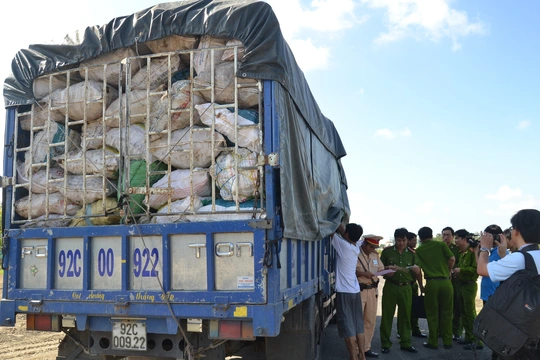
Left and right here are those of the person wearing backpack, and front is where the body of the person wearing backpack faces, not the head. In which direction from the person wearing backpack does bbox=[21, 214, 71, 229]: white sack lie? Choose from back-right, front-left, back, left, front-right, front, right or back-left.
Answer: front-left

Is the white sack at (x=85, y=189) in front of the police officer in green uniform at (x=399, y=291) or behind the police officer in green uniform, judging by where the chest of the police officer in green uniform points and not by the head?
in front

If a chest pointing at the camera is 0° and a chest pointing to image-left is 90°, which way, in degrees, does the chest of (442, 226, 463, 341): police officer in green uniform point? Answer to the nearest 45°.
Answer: approximately 45°

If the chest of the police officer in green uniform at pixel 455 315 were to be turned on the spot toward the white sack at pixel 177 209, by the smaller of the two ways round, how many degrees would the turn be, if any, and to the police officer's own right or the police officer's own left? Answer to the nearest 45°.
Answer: approximately 45° to the police officer's own left

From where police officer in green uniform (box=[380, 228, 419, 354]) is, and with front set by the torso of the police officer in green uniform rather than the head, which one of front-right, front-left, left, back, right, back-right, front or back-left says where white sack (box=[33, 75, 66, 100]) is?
front-right

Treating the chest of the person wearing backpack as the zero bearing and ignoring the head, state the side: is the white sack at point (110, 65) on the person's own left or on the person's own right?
on the person's own left

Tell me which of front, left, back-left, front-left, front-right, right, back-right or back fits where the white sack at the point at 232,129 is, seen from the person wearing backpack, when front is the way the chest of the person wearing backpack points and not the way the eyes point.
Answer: front-left

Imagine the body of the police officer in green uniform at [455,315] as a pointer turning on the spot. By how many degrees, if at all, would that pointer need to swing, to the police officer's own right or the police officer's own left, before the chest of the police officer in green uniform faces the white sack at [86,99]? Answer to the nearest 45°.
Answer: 0° — they already face it

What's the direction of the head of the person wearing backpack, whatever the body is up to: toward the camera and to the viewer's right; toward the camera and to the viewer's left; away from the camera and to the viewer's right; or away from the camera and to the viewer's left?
away from the camera and to the viewer's left

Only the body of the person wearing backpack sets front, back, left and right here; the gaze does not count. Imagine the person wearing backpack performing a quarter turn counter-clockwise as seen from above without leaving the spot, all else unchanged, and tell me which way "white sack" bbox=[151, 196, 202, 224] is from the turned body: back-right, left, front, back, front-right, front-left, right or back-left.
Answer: front-right
